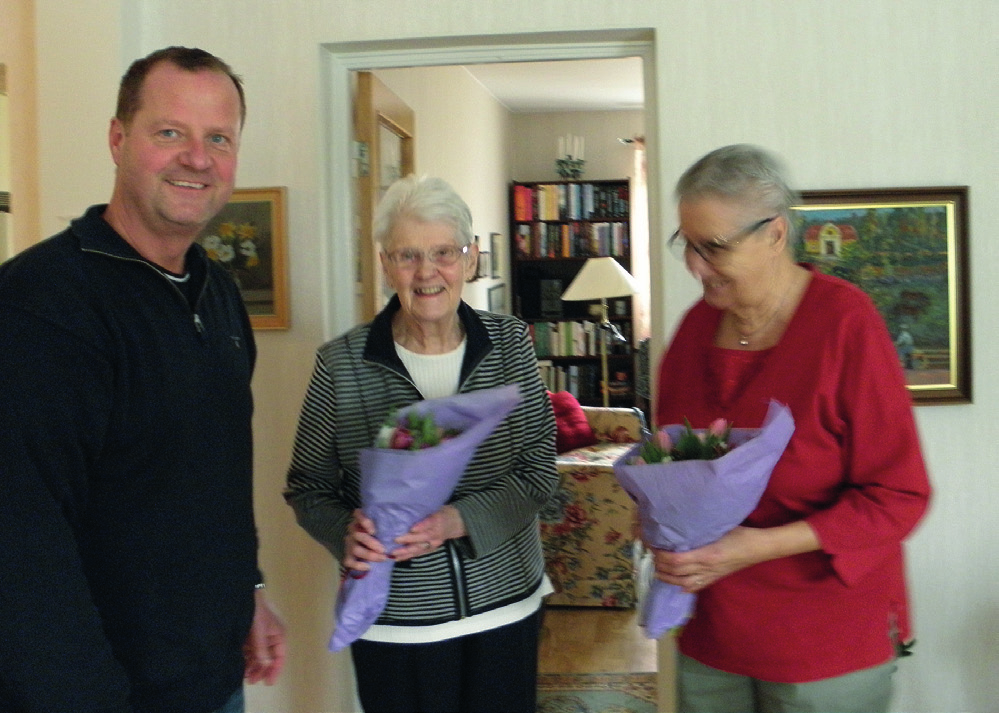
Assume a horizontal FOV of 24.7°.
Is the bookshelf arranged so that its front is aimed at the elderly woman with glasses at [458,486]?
yes

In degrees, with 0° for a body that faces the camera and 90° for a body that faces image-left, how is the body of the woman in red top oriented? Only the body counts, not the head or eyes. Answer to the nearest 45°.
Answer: approximately 45°

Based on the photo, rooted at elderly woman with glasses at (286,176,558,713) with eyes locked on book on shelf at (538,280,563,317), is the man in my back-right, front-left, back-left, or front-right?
back-left

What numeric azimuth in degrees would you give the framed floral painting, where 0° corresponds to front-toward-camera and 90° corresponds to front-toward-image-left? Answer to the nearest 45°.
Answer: approximately 0°
